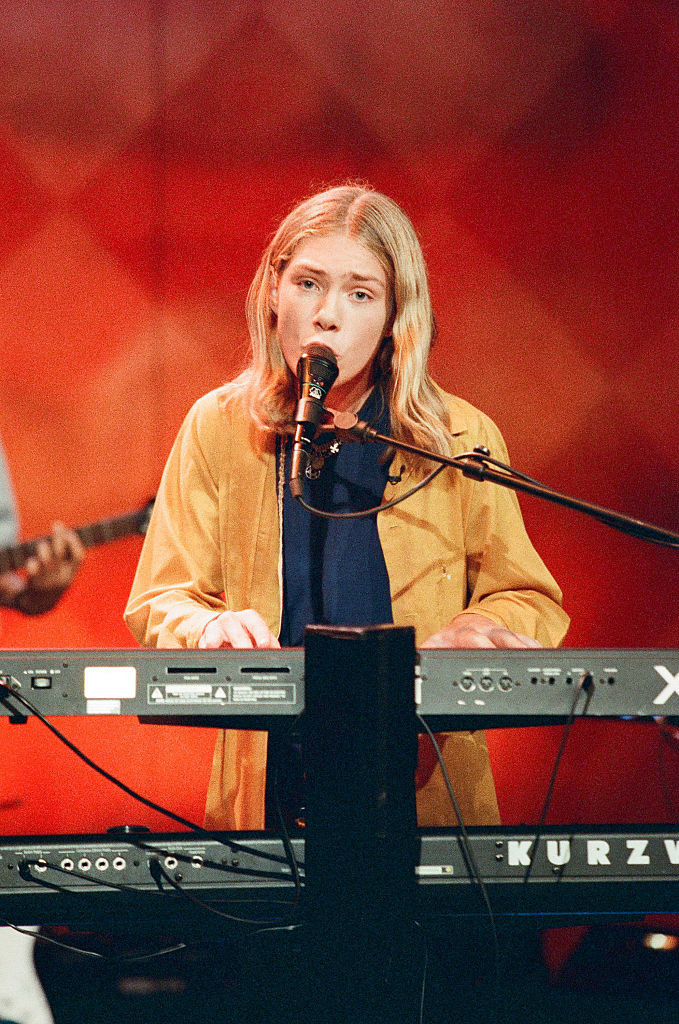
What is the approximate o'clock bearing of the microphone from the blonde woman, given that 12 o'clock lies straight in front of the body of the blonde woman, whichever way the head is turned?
The microphone is roughly at 12 o'clock from the blonde woman.

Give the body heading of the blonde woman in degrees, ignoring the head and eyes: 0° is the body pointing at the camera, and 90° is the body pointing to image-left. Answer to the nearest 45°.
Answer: approximately 0°
